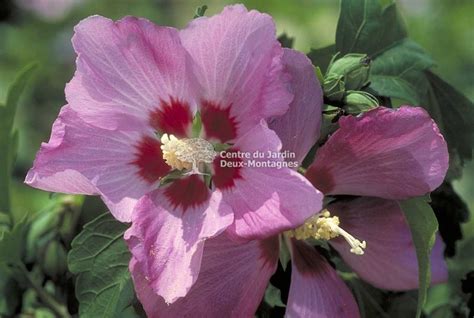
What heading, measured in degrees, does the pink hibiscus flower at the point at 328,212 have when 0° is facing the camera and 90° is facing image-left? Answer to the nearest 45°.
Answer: approximately 315°

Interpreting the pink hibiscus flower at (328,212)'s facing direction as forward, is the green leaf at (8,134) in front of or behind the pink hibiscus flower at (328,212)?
behind
